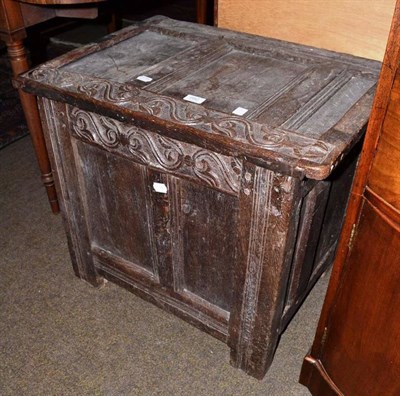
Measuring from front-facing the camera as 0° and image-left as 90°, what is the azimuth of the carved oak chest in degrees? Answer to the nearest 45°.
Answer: approximately 45°

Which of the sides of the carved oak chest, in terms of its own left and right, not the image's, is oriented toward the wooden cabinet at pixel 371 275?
left

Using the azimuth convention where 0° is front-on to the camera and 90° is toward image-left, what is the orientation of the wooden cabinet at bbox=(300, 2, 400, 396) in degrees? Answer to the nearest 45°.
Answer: approximately 45°
